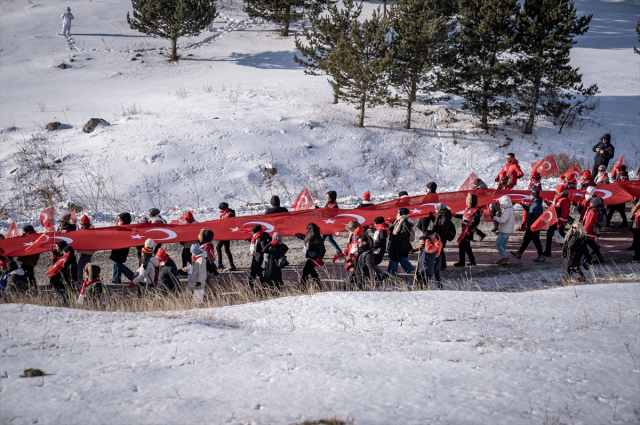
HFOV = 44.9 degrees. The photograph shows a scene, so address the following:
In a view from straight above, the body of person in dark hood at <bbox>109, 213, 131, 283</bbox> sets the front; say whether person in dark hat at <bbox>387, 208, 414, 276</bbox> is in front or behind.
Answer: behind

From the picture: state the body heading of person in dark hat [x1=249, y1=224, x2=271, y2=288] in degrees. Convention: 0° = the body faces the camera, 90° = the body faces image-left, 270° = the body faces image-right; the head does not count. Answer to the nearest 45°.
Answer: approximately 90°

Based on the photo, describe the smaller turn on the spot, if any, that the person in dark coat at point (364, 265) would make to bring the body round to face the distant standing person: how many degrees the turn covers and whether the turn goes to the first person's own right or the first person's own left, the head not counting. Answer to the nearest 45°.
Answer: approximately 45° to the first person's own right

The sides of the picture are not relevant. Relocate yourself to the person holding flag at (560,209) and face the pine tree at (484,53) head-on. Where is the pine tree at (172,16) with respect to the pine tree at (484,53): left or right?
left

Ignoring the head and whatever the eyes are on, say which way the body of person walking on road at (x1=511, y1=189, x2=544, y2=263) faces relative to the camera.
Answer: to the viewer's left

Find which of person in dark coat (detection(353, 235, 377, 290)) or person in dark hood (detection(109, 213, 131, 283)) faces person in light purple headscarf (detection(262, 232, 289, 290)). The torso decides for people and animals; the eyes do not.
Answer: person in dark coat (detection(353, 235, 377, 290))

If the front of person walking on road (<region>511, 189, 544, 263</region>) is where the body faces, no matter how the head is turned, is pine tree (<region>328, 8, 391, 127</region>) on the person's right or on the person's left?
on the person's right

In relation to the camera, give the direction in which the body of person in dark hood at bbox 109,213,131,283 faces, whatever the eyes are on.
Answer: to the viewer's left

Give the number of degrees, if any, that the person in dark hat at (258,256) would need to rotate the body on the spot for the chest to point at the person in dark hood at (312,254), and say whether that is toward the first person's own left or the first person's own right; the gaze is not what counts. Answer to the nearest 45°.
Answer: approximately 180°

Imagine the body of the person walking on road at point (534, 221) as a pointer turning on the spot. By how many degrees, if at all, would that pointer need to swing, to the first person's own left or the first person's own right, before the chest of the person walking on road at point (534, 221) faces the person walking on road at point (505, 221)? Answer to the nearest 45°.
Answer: approximately 45° to the first person's own left

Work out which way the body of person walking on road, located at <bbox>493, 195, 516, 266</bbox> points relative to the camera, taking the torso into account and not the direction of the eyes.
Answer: to the viewer's left

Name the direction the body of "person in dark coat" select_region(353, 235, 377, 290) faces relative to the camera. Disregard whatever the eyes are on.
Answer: to the viewer's left
